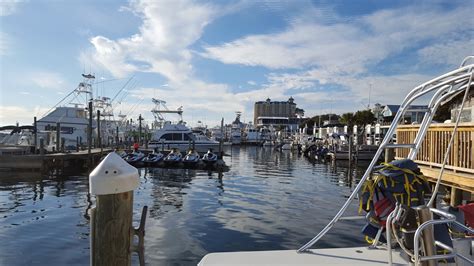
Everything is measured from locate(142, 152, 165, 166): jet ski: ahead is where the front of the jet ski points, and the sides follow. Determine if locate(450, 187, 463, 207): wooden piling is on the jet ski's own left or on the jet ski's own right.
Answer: on the jet ski's own left

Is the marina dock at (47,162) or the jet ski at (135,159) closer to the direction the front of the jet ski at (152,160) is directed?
the marina dock

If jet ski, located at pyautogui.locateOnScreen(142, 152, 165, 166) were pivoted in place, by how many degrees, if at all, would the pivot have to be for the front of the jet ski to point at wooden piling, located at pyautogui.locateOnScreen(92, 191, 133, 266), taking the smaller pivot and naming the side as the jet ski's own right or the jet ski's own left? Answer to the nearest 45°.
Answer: approximately 45° to the jet ski's own left

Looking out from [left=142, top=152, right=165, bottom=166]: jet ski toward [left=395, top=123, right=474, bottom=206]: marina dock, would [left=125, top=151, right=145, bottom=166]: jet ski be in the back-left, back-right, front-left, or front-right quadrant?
back-right

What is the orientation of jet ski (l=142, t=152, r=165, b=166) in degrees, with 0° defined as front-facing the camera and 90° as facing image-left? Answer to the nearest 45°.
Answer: approximately 45°

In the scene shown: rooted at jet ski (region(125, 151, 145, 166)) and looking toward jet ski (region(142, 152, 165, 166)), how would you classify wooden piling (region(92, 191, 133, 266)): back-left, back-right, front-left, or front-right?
front-right
